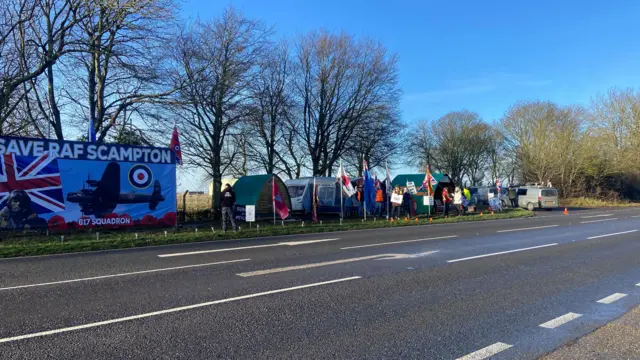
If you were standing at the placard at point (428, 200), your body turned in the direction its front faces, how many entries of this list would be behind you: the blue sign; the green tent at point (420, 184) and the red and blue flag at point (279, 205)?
1

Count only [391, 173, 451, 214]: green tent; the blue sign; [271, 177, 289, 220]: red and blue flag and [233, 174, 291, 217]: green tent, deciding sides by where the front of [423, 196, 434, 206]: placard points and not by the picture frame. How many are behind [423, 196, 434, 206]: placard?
1

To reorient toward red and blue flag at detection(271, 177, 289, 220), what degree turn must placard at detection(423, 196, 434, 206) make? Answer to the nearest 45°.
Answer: approximately 45° to its right

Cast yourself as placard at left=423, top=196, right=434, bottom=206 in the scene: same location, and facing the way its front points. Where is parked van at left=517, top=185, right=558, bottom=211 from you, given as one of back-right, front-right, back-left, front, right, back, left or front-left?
back-left

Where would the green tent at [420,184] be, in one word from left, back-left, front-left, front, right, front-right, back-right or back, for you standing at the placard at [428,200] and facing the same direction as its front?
back

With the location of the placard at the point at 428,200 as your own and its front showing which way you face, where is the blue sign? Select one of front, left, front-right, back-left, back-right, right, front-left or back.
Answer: front-right

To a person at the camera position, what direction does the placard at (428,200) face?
facing the viewer

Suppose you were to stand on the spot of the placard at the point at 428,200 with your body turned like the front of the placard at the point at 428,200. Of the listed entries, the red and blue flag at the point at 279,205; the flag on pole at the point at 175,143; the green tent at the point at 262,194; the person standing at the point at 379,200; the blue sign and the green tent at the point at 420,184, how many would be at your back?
1

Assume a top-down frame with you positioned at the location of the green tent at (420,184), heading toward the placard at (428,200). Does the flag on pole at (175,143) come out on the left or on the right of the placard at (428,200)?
right

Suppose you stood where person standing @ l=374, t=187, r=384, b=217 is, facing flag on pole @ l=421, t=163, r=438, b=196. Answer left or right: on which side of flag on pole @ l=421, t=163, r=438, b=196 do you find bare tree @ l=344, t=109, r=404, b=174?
left

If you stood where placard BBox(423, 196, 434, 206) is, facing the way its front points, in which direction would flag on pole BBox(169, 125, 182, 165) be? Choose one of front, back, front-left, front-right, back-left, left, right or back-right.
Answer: front-right
